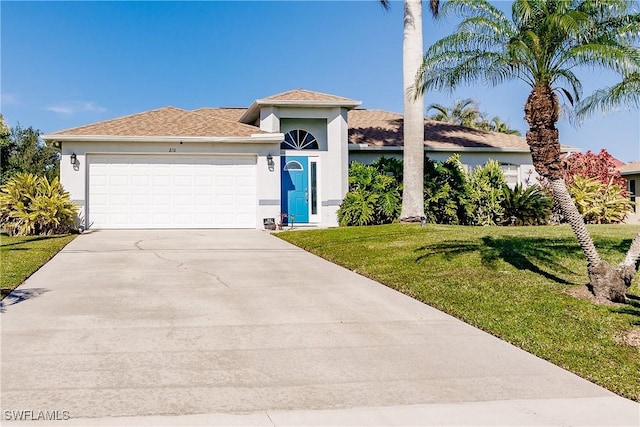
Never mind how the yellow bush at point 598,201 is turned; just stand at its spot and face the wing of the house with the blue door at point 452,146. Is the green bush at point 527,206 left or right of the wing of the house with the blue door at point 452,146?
left

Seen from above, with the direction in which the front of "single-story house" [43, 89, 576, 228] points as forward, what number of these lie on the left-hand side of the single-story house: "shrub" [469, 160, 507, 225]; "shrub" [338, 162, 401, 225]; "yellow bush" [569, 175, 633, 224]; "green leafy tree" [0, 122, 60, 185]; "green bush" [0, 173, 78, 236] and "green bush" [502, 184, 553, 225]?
4

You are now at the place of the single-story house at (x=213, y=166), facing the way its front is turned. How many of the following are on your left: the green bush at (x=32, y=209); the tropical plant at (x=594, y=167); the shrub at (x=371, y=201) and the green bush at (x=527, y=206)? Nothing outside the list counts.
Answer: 3

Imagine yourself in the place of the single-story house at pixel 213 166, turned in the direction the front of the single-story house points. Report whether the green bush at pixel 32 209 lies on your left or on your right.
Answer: on your right

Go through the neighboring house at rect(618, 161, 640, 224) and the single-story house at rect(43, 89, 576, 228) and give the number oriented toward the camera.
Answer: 2

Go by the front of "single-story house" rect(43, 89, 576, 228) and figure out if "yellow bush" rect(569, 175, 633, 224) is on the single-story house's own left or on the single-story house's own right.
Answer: on the single-story house's own left

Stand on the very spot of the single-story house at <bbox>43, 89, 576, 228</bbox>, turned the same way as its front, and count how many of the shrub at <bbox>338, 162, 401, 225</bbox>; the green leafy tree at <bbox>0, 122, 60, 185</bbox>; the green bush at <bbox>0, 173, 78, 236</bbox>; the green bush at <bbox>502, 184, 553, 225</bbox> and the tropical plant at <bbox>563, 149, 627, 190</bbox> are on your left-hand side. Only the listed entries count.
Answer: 3

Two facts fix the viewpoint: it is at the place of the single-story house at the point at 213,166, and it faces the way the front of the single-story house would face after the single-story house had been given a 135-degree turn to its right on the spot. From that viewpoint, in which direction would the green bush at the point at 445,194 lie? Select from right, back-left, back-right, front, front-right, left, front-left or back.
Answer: back-right

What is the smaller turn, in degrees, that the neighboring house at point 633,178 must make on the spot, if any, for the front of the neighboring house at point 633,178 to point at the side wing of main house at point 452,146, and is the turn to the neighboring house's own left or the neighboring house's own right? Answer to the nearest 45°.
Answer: approximately 45° to the neighboring house's own right

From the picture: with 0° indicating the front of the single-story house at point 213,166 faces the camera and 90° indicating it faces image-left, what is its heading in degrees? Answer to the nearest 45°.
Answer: approximately 0°

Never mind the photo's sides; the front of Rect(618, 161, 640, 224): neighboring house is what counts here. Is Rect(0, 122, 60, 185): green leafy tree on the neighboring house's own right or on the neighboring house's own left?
on the neighboring house's own right
